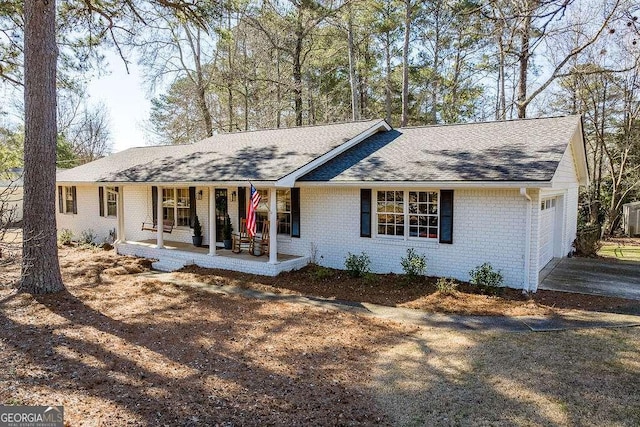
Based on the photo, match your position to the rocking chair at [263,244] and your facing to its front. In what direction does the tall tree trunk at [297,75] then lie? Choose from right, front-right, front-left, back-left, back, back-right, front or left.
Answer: back-right

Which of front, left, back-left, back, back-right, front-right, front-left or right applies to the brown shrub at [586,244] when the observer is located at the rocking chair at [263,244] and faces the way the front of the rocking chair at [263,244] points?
back-left

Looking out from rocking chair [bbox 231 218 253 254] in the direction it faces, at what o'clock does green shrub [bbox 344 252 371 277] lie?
The green shrub is roughly at 9 o'clock from the rocking chair.

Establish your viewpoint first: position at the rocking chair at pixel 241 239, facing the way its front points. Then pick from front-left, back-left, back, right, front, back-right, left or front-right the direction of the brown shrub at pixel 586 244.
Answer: back-left

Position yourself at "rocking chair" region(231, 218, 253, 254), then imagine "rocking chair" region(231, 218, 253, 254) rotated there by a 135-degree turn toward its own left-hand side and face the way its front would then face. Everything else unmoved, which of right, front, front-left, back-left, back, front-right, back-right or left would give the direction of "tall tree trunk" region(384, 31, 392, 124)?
front-left

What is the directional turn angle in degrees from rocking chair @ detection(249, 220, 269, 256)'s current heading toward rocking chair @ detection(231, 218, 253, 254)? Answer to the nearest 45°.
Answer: approximately 90° to its right

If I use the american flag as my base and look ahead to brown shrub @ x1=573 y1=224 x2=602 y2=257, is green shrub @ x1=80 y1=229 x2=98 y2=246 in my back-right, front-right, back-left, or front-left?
back-left

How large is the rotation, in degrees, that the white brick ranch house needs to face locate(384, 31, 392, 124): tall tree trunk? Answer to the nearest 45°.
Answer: approximately 135° to its right

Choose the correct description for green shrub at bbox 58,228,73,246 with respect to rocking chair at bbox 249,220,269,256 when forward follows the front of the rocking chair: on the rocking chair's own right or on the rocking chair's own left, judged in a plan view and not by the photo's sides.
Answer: on the rocking chair's own right

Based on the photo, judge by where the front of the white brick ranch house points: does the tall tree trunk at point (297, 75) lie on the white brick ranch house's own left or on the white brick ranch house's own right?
on the white brick ranch house's own right

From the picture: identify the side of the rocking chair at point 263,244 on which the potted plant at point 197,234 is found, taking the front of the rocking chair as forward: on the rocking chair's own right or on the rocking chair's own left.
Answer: on the rocking chair's own right
